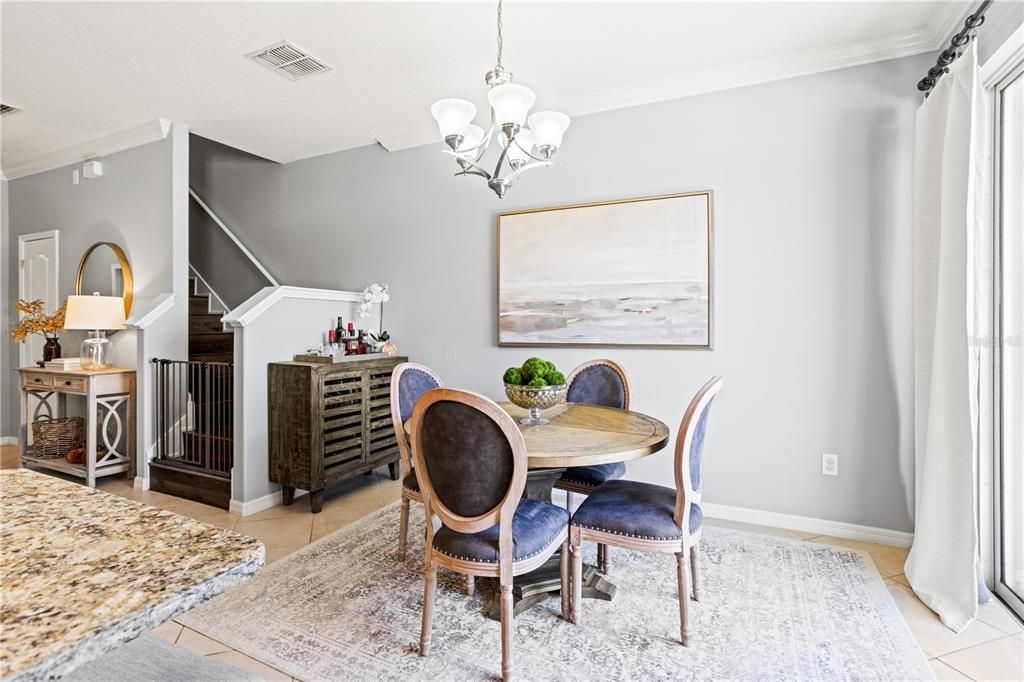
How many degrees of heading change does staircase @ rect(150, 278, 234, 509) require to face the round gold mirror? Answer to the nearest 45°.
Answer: approximately 90° to its right

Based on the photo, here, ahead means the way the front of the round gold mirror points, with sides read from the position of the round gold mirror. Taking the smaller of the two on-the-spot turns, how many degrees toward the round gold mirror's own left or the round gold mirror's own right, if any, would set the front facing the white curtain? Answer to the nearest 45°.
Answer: approximately 90° to the round gold mirror's own left

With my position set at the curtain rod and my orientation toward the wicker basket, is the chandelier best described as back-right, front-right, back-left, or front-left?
front-left

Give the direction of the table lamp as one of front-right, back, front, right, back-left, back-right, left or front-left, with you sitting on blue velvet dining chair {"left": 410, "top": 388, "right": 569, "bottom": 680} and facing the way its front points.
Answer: left

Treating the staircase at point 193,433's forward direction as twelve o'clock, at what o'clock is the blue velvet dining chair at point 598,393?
The blue velvet dining chair is roughly at 9 o'clock from the staircase.

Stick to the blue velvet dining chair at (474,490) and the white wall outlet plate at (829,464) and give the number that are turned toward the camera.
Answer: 1

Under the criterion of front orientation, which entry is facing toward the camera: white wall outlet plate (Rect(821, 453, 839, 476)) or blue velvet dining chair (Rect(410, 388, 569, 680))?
the white wall outlet plate

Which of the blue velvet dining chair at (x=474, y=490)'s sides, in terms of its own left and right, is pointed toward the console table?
left

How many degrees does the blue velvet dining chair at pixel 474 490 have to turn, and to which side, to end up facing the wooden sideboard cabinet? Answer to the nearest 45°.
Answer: approximately 90° to its left

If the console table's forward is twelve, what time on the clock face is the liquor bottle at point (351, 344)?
The liquor bottle is roughly at 9 o'clock from the console table.

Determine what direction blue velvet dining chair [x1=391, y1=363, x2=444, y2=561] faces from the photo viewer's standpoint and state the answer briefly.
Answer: facing the viewer and to the right of the viewer

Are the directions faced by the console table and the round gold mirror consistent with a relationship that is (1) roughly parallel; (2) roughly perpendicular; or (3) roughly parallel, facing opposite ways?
roughly parallel

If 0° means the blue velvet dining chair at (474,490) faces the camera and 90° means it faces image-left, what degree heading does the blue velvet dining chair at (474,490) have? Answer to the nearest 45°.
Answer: approximately 225°

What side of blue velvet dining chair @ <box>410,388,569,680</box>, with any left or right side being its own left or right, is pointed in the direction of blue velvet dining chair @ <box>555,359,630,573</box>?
front

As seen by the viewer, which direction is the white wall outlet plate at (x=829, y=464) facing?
toward the camera

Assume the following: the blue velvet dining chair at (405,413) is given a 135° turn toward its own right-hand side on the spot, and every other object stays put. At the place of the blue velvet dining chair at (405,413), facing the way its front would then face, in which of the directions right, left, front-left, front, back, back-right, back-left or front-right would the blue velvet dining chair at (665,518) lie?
back-left

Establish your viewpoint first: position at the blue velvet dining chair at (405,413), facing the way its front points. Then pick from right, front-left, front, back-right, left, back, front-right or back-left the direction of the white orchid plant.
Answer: back-left
